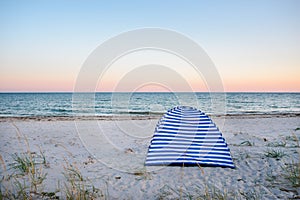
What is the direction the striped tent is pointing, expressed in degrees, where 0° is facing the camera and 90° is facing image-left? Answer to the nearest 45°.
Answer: approximately 180°
